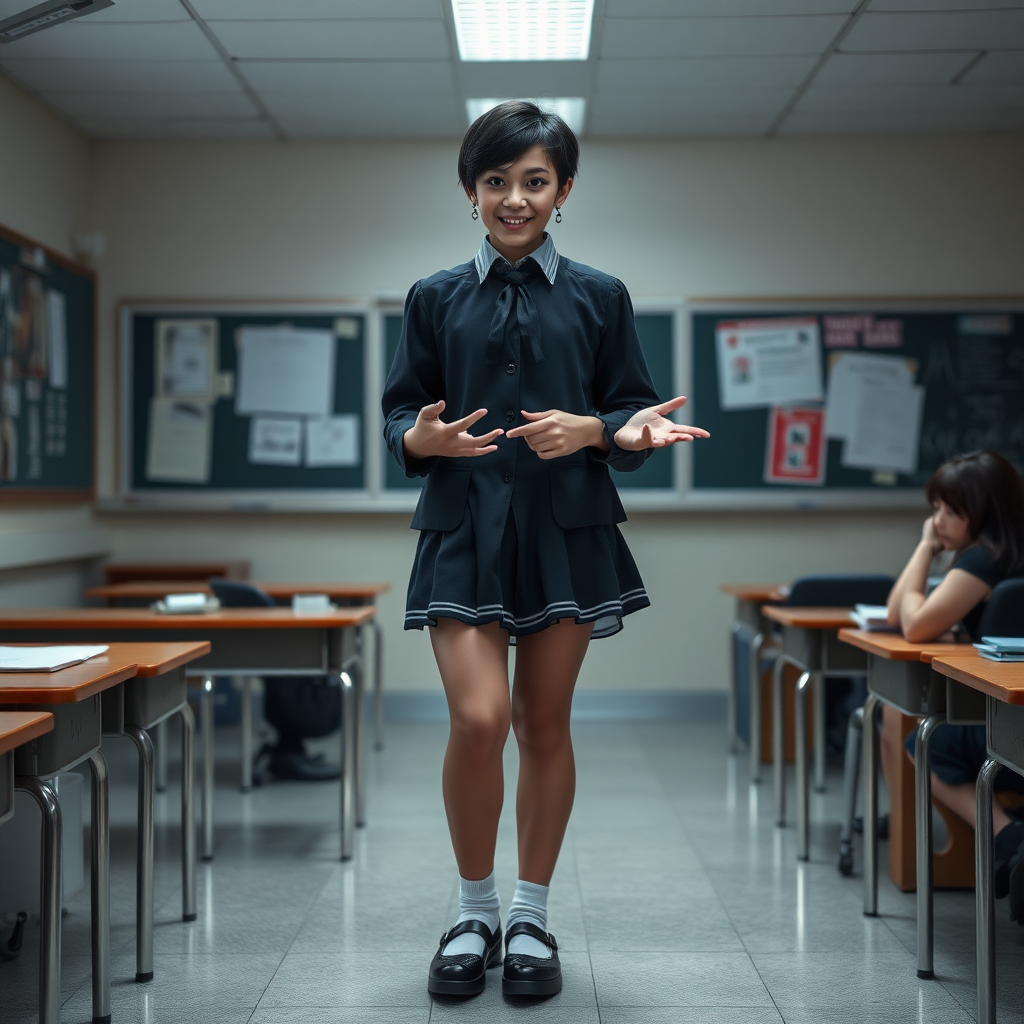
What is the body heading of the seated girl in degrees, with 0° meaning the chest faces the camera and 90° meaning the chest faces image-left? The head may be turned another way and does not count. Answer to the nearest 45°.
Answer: approximately 90°

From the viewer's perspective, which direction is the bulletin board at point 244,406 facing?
toward the camera

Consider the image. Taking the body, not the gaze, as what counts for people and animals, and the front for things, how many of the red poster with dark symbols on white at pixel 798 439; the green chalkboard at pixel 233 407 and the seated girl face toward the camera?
2

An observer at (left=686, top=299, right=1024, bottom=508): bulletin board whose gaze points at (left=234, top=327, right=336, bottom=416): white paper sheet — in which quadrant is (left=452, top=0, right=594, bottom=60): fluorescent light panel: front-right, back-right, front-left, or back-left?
front-left

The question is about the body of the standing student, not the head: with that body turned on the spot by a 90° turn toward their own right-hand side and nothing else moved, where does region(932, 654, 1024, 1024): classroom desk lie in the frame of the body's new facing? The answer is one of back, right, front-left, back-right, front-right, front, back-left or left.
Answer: back

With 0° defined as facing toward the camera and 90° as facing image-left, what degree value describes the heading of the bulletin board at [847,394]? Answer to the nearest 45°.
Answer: approximately 0°

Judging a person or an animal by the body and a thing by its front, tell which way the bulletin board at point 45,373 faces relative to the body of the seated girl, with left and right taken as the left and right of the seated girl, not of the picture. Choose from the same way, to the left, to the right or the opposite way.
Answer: the opposite way

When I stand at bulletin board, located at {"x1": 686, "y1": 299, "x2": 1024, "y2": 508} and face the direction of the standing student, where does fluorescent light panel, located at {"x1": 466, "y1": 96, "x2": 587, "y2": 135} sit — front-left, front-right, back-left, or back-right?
front-right

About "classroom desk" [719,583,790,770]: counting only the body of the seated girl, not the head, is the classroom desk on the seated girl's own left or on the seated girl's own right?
on the seated girl's own right

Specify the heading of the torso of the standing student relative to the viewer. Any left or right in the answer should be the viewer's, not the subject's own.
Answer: facing the viewer

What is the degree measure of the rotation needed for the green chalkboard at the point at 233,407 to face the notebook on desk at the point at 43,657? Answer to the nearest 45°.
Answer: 0° — it already faces it

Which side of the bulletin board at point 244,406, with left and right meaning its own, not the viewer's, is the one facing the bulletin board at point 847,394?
left

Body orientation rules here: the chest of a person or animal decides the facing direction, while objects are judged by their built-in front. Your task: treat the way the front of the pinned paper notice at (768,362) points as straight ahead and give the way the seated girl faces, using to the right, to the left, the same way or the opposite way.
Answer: to the right
